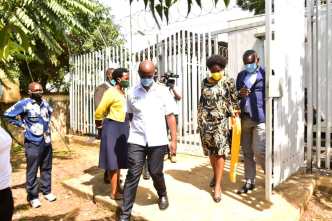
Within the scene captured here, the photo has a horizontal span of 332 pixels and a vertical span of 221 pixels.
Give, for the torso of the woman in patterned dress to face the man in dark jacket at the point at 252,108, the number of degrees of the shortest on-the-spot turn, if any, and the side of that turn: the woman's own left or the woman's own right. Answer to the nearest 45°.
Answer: approximately 90° to the woman's own left

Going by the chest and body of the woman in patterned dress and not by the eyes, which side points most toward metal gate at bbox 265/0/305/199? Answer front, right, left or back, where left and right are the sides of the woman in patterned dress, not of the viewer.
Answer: left

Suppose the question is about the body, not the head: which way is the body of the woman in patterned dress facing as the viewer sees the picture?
toward the camera

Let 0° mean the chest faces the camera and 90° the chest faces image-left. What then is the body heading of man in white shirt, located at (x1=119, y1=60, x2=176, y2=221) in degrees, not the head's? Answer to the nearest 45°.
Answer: approximately 0°

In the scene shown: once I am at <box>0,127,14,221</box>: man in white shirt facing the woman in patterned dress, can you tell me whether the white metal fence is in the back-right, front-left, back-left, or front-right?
front-left

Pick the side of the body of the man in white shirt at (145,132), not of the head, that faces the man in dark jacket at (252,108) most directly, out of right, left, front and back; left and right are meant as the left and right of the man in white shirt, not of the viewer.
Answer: left

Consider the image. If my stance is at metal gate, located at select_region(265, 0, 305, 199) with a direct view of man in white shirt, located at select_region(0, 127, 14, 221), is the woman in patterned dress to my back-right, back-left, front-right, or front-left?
front-right

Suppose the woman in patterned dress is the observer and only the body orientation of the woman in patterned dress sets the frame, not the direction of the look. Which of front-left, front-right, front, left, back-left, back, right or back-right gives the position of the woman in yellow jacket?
right

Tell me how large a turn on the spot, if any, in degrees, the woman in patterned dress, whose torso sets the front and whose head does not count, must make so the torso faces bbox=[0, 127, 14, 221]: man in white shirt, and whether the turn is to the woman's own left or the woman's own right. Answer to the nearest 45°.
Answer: approximately 45° to the woman's own right

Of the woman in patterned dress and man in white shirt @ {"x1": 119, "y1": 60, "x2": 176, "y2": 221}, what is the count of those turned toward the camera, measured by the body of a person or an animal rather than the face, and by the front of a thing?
2
